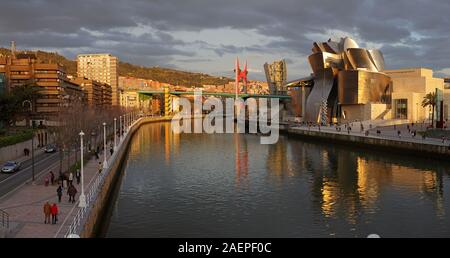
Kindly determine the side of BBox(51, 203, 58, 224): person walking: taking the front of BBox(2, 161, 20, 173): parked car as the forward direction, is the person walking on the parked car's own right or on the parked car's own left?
on the parked car's own left

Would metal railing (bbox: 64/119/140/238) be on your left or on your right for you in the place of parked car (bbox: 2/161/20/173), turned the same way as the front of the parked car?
on your left

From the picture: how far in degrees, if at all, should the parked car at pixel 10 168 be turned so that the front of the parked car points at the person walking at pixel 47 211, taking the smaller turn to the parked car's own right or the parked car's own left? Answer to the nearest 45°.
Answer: approximately 45° to the parked car's own left

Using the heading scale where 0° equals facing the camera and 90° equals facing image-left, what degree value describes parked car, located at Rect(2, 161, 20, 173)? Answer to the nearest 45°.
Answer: approximately 45°
